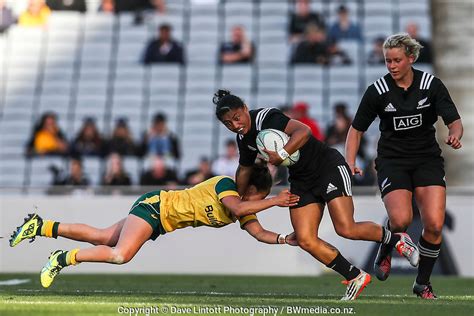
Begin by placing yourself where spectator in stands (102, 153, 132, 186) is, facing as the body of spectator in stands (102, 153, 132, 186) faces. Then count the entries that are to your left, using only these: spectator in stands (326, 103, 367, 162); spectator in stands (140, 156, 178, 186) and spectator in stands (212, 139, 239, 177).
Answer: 3

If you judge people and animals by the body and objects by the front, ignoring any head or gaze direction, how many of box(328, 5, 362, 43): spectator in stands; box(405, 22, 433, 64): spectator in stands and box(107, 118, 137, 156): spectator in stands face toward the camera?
3

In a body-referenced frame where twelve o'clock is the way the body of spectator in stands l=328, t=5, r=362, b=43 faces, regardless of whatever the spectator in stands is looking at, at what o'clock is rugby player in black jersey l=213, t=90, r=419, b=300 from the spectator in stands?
The rugby player in black jersey is roughly at 12 o'clock from the spectator in stands.

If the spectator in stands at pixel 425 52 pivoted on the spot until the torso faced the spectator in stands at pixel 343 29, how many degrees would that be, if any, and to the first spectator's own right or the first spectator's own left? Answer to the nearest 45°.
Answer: approximately 90° to the first spectator's own right

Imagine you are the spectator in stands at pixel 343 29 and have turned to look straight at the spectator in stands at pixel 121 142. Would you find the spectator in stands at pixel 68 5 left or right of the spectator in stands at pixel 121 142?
right

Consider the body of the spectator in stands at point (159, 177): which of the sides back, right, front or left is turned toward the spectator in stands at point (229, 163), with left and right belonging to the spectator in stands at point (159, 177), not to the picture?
left

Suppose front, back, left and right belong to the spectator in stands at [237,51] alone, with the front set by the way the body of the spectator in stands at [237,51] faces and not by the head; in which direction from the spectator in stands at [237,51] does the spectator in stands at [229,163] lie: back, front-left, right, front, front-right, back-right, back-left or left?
front

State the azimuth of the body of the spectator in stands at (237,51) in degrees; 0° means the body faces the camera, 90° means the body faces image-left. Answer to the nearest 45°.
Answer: approximately 0°

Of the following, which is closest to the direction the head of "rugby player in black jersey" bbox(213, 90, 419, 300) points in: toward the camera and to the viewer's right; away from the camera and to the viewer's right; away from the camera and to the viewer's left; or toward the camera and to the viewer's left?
toward the camera and to the viewer's left

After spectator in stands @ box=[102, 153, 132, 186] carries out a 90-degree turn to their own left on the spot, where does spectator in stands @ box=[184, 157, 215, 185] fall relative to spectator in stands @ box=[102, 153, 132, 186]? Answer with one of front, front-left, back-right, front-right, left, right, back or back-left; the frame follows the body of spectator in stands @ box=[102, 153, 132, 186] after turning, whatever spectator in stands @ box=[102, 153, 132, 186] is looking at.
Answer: front

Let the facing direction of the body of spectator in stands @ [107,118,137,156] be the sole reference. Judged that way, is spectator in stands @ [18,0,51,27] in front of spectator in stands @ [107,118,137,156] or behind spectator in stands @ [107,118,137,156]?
behind
